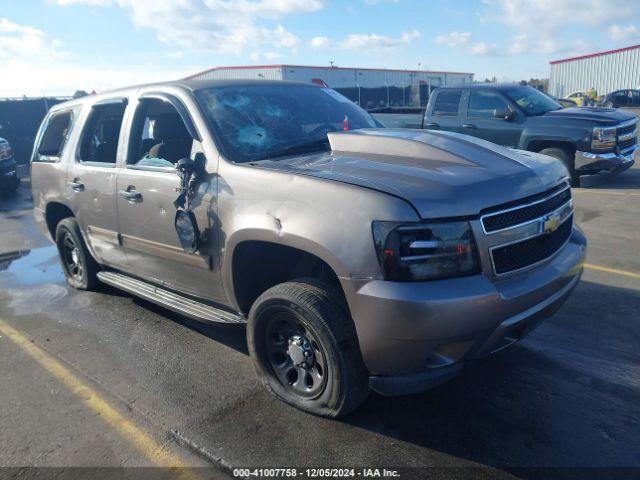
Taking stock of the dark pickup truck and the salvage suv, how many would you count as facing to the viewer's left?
0

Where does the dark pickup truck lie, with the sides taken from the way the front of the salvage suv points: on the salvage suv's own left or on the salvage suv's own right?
on the salvage suv's own left

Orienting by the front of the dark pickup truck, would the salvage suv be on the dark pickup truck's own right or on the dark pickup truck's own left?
on the dark pickup truck's own right

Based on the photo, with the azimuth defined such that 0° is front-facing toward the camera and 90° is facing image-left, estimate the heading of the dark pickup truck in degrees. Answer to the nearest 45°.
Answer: approximately 315°

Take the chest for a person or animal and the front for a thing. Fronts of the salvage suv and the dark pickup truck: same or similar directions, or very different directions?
same or similar directions

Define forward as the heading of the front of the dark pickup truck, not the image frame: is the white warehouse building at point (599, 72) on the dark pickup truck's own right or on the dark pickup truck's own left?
on the dark pickup truck's own left

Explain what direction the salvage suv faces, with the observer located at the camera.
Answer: facing the viewer and to the right of the viewer

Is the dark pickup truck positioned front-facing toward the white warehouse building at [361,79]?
no

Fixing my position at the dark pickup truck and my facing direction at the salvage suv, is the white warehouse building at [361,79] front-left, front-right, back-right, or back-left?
back-right

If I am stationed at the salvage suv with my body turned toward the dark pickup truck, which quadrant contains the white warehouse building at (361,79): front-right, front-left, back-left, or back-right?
front-left
